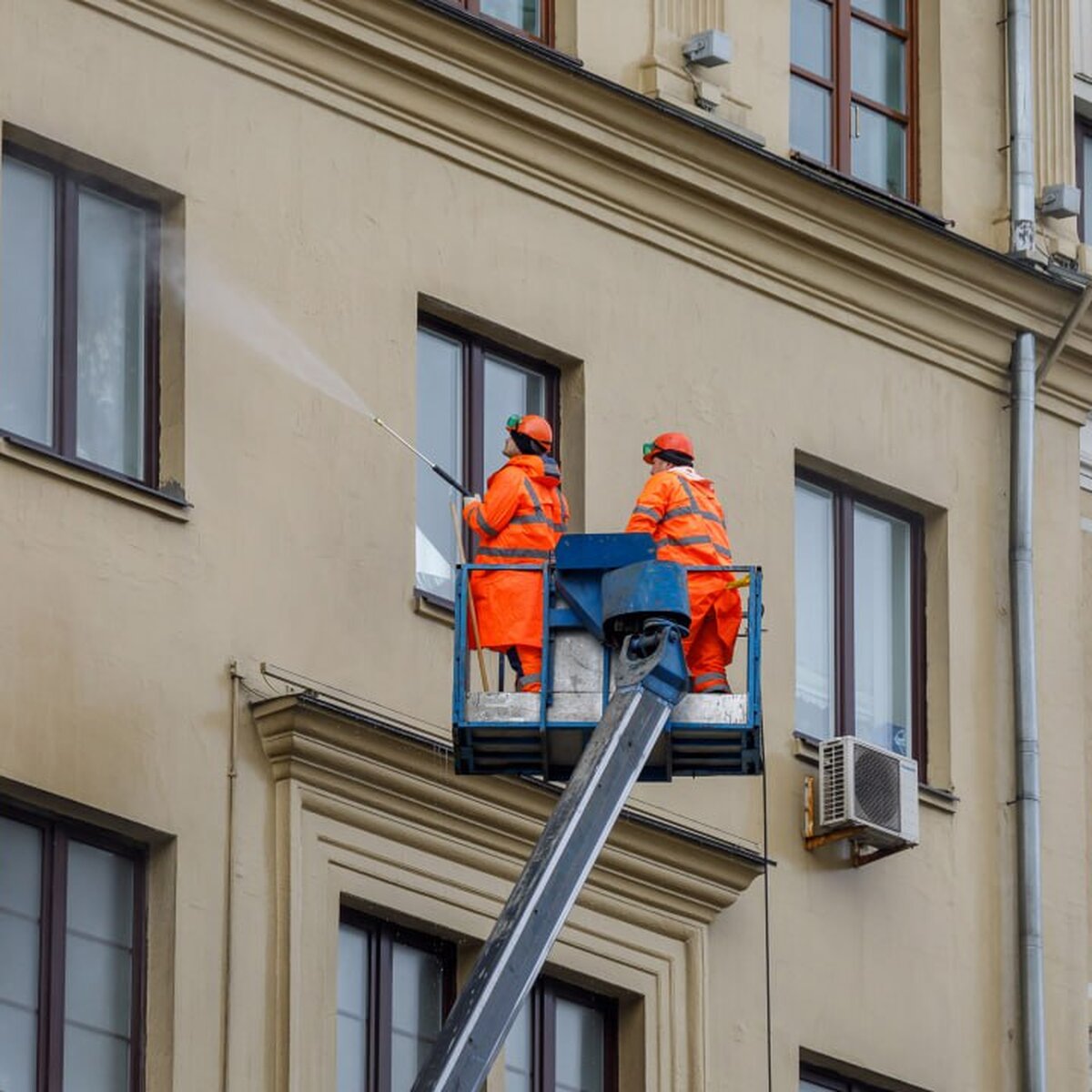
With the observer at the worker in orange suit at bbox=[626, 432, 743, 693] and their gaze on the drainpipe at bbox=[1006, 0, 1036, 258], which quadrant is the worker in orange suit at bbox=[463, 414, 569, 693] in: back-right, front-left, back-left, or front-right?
back-left

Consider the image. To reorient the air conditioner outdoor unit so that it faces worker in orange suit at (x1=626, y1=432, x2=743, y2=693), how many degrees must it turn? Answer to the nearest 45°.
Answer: approximately 45° to its right

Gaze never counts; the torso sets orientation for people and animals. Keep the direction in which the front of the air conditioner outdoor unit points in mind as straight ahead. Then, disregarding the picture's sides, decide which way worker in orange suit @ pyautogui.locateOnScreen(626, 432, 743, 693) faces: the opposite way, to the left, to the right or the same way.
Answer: the opposite way

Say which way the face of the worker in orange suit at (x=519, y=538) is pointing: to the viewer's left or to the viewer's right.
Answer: to the viewer's left

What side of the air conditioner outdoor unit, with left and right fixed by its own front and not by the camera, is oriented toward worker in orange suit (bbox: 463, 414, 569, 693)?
right

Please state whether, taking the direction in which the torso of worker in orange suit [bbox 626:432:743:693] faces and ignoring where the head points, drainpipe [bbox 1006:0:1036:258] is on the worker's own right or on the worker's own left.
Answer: on the worker's own right

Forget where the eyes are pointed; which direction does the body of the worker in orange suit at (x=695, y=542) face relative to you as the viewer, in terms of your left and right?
facing away from the viewer and to the left of the viewer
